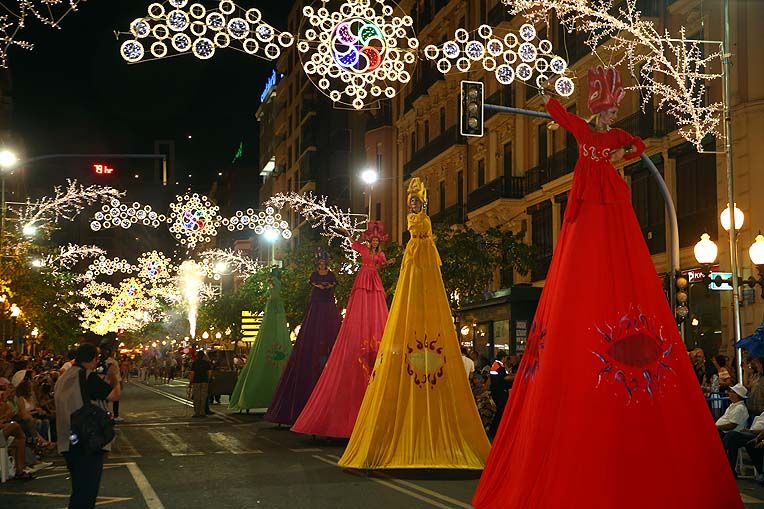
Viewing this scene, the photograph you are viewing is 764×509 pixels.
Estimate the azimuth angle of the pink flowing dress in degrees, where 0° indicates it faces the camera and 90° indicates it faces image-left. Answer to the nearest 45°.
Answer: approximately 315°

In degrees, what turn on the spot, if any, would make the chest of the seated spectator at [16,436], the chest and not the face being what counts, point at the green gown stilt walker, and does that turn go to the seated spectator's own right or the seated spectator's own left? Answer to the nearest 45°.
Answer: approximately 45° to the seated spectator's own left

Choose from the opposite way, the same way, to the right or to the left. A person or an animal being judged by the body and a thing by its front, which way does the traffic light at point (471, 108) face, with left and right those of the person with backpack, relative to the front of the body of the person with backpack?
the opposite way

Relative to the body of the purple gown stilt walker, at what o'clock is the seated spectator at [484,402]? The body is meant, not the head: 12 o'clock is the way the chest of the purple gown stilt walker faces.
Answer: The seated spectator is roughly at 10 o'clock from the purple gown stilt walker.

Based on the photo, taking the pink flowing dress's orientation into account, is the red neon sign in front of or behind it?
behind

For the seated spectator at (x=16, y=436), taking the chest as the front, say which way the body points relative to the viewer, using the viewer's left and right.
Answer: facing to the right of the viewer

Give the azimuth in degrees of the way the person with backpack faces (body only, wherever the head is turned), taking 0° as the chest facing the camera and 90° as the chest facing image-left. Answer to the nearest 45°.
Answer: approximately 225°
